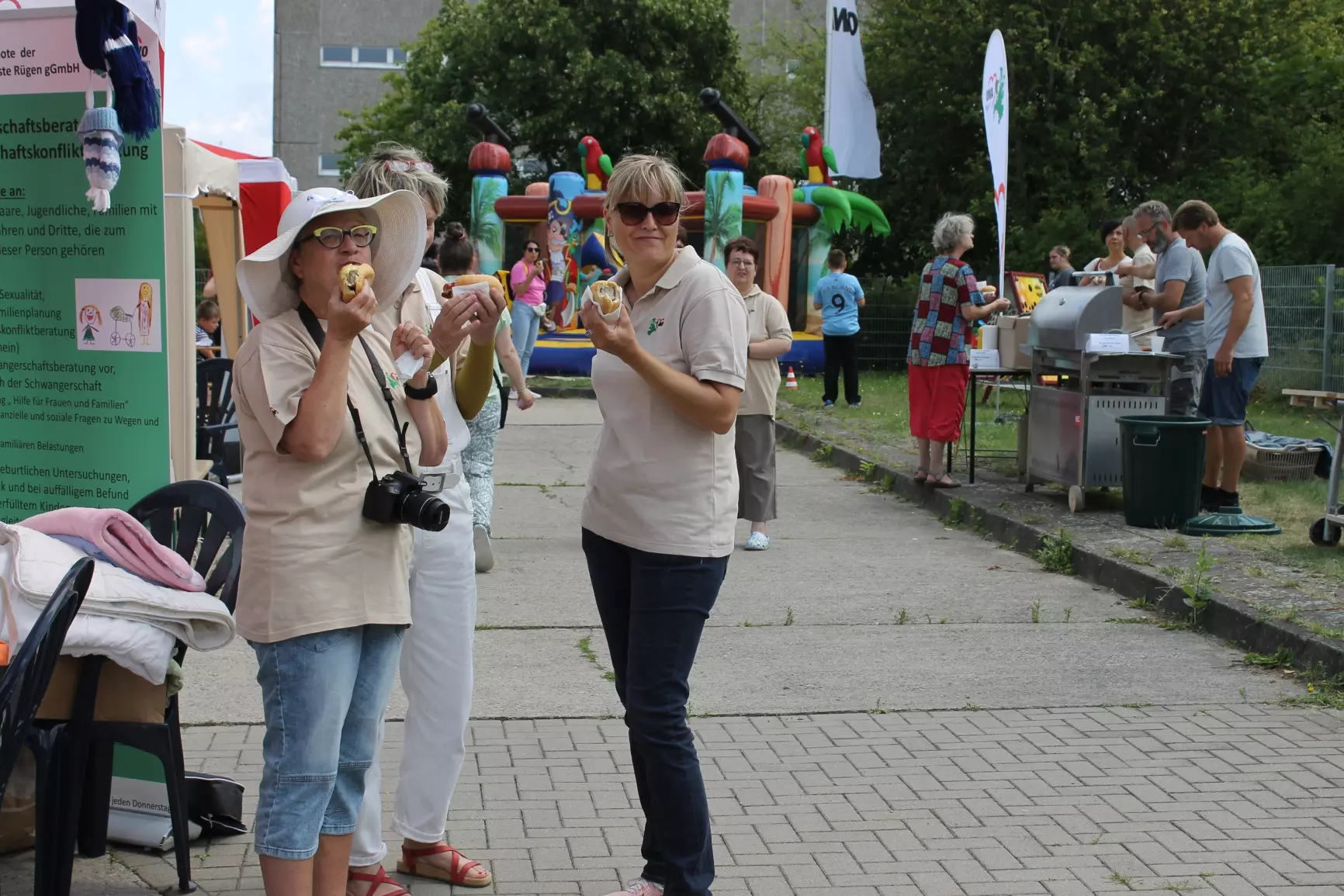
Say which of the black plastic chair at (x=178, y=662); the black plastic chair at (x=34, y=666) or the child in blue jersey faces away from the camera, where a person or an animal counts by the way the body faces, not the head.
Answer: the child in blue jersey

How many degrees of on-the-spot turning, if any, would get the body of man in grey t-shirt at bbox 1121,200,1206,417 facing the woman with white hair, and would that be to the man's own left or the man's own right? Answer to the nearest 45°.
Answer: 0° — they already face them

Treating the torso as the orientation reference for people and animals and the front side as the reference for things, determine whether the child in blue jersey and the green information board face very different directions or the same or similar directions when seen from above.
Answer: very different directions

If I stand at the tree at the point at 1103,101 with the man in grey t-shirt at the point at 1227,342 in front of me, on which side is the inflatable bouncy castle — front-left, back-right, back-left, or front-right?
front-right

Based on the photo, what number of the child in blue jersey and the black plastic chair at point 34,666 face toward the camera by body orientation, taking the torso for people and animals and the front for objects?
0

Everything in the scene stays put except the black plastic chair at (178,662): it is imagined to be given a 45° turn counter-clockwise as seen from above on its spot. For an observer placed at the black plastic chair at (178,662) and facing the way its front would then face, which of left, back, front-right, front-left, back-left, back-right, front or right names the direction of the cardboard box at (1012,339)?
back-left

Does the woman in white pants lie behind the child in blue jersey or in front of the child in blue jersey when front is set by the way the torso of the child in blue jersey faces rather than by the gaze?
behind

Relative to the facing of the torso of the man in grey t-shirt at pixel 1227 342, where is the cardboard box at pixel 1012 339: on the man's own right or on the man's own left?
on the man's own right

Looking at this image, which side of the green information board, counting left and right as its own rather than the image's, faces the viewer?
front

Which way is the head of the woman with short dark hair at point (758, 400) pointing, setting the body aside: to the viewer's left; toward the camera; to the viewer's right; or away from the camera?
toward the camera

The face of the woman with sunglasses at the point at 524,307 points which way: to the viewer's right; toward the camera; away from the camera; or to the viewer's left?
toward the camera

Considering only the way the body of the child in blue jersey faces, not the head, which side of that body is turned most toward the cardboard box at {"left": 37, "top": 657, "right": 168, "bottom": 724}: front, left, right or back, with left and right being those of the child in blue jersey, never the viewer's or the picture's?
back

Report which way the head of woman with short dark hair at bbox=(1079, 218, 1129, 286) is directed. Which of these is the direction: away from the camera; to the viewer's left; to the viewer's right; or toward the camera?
toward the camera

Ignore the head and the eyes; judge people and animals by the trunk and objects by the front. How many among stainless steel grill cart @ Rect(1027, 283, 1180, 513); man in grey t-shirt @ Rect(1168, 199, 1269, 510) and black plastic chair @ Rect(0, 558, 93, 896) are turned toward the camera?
0

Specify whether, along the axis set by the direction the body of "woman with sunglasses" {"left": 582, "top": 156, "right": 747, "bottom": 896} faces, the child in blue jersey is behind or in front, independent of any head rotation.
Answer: behind

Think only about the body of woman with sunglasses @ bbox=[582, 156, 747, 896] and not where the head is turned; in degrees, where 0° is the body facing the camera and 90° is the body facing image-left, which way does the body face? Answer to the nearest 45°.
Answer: approximately 45°

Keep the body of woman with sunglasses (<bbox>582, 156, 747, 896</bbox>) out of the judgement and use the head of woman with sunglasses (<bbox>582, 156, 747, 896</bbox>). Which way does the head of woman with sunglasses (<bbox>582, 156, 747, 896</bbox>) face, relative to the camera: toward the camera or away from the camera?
toward the camera

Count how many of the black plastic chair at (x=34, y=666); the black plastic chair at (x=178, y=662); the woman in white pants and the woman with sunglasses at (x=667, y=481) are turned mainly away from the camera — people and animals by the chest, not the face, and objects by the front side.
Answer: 0

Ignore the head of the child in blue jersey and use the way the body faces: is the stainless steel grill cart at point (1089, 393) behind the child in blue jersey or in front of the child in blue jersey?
behind

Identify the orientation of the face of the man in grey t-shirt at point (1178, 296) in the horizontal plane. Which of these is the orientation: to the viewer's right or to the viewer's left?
to the viewer's left
